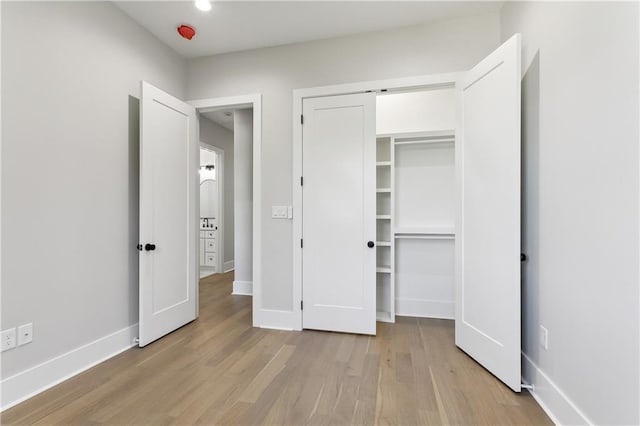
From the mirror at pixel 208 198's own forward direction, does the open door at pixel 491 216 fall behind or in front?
in front

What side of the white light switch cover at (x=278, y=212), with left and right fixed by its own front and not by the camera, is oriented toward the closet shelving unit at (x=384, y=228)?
left

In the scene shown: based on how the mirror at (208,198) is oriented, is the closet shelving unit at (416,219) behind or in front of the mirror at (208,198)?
in front

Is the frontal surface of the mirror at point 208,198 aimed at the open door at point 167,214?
yes

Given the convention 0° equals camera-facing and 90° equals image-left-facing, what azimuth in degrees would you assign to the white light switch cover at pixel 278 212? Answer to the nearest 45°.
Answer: approximately 0°

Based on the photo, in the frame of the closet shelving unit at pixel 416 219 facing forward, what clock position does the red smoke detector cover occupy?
The red smoke detector cover is roughly at 2 o'clock from the closet shelving unit.

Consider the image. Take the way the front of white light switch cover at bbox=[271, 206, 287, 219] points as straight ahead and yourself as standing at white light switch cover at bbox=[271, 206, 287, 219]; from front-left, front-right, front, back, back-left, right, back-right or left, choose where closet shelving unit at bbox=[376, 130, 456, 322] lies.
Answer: left

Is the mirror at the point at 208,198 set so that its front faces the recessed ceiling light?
yes

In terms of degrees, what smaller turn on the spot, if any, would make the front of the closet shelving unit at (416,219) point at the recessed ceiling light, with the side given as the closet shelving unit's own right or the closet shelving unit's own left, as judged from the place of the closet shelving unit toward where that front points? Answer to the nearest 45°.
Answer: approximately 45° to the closet shelving unit's own right

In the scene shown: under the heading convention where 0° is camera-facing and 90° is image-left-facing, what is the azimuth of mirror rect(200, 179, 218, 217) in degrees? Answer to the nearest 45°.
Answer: approximately 0°

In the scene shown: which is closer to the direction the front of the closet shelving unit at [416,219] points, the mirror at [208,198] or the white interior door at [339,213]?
the white interior door

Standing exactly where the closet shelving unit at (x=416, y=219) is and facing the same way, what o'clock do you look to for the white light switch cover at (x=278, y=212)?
The white light switch cover is roughly at 2 o'clock from the closet shelving unit.
